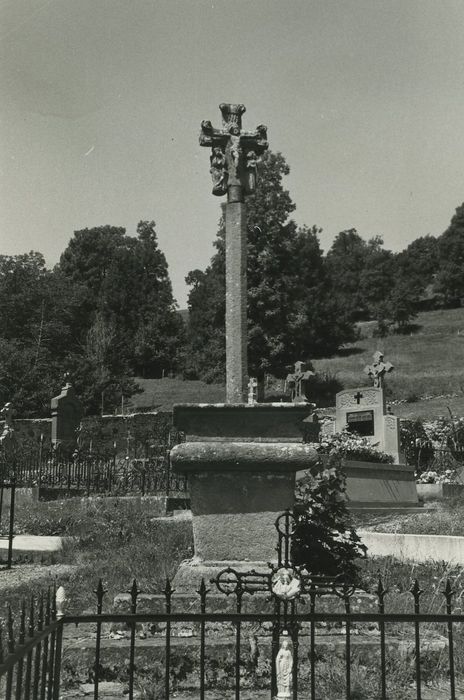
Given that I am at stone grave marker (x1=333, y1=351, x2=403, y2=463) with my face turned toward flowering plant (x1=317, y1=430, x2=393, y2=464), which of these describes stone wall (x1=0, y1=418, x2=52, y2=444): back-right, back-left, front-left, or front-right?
back-right

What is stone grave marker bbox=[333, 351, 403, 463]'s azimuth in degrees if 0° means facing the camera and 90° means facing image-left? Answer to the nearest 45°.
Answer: approximately 45°

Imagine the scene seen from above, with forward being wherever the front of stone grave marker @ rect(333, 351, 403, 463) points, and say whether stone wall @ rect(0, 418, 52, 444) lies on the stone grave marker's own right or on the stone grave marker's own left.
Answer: on the stone grave marker's own right

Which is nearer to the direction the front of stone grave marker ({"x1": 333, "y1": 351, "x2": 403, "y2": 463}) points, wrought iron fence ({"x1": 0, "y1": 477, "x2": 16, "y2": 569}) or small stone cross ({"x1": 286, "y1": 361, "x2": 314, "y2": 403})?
the wrought iron fence

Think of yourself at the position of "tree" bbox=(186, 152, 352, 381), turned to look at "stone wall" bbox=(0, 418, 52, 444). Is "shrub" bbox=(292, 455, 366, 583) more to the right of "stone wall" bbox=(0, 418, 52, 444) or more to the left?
left

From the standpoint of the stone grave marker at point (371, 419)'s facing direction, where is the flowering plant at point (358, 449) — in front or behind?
in front

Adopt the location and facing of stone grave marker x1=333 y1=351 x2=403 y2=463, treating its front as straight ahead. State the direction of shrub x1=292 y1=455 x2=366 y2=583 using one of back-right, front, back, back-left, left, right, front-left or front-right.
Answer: front-left

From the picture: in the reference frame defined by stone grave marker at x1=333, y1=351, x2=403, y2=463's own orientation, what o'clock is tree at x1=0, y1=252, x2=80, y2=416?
The tree is roughly at 3 o'clock from the stone grave marker.

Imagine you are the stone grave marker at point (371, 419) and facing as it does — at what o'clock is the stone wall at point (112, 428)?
The stone wall is roughly at 3 o'clock from the stone grave marker.

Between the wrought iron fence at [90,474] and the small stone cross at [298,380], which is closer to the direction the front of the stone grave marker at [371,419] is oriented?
the wrought iron fence

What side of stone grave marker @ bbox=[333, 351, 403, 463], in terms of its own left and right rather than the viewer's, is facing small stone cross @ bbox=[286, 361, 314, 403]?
right

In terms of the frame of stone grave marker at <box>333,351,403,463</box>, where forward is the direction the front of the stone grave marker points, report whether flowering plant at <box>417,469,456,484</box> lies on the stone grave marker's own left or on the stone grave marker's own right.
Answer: on the stone grave marker's own left

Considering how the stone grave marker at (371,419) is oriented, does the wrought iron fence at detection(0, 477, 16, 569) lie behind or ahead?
ahead

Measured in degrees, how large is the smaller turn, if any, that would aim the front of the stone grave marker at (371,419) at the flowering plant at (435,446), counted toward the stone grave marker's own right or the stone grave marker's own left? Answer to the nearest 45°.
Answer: approximately 135° to the stone grave marker's own left
